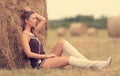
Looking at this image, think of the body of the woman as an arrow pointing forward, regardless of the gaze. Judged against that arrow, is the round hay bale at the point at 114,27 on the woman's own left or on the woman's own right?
on the woman's own left

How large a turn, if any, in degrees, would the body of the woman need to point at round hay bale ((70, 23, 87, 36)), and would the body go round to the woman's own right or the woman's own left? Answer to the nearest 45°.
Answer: approximately 90° to the woman's own left

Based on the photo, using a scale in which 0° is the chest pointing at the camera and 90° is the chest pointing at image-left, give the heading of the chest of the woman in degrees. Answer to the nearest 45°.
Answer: approximately 270°
